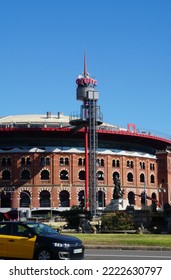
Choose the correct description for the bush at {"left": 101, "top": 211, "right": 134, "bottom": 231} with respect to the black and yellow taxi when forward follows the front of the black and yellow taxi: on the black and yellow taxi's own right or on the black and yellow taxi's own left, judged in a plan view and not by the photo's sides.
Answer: on the black and yellow taxi's own left

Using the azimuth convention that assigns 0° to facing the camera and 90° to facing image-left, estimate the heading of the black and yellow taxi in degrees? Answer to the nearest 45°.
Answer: approximately 315°
